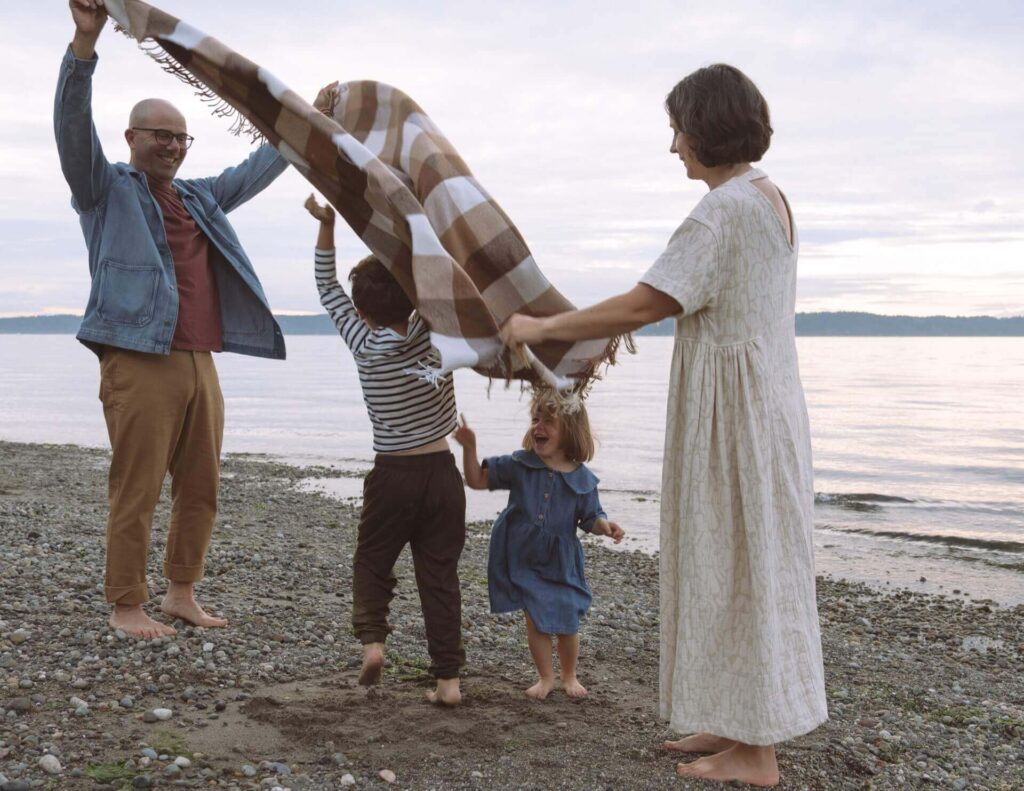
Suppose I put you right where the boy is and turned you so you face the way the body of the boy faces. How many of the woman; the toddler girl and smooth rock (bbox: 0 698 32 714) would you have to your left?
1

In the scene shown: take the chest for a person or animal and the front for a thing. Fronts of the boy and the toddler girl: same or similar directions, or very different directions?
very different directions

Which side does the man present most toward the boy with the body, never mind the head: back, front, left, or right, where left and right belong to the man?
front

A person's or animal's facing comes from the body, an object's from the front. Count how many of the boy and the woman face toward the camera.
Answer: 0

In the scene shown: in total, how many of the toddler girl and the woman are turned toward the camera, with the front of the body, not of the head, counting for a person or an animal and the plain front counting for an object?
1

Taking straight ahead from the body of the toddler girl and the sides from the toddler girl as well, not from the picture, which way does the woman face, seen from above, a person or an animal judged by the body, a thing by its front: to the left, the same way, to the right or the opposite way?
to the right

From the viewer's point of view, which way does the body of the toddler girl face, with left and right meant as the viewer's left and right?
facing the viewer

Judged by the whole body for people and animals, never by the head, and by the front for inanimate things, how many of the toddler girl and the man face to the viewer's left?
0

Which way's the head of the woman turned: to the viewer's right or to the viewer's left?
to the viewer's left

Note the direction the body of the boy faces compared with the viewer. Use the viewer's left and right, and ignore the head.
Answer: facing away from the viewer

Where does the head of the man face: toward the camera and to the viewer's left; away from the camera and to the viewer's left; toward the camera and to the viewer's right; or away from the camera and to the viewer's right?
toward the camera and to the viewer's right

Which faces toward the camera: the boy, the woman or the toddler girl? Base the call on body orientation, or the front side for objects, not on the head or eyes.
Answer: the toddler girl

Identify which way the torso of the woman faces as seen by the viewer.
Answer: to the viewer's left
